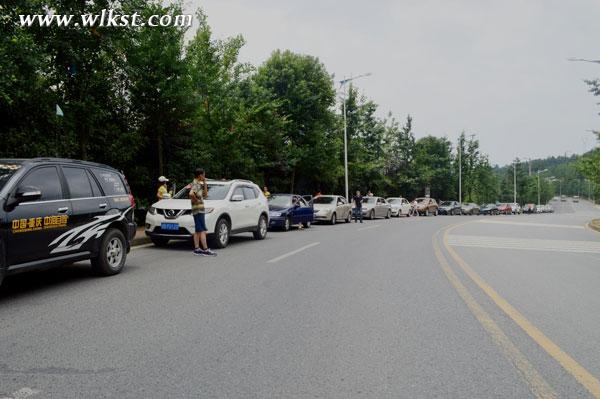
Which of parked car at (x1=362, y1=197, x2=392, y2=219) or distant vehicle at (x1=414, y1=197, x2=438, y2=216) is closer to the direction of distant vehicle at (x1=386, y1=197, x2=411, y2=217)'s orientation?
the parked car

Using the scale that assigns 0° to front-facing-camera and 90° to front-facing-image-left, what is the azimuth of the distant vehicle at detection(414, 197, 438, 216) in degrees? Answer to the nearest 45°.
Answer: approximately 45°

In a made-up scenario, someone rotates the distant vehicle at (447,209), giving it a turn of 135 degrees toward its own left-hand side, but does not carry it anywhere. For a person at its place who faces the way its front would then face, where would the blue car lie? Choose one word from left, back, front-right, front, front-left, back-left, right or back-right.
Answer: right

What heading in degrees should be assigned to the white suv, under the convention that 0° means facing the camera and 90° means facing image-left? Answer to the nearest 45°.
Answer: approximately 45°

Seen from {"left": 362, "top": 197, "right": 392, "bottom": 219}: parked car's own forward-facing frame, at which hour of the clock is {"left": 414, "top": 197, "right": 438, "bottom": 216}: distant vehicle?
The distant vehicle is roughly at 5 o'clock from the parked car.

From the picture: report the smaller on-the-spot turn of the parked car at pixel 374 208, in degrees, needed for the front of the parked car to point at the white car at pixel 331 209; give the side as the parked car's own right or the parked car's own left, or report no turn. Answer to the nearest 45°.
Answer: approximately 45° to the parked car's own left

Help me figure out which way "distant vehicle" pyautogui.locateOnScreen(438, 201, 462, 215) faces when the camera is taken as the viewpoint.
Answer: facing the viewer and to the left of the viewer

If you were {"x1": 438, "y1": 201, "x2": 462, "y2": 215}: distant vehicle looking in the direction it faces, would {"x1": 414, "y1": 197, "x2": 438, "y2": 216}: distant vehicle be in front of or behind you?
in front

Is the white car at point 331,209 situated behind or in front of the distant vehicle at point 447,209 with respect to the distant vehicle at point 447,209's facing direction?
in front

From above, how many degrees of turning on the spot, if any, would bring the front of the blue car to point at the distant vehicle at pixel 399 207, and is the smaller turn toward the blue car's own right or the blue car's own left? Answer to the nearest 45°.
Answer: approximately 180°
